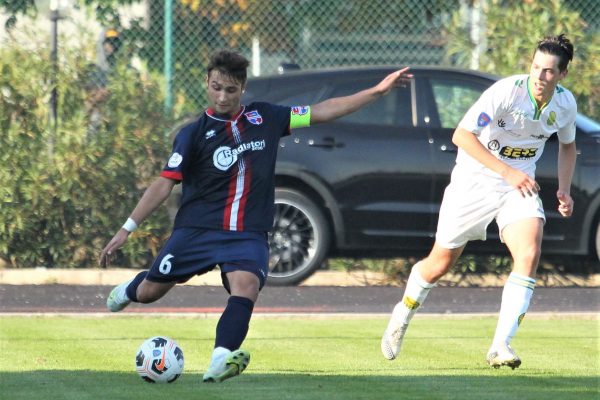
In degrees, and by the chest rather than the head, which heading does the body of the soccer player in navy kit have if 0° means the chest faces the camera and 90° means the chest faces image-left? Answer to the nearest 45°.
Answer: approximately 0°

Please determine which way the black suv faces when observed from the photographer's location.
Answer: facing to the right of the viewer

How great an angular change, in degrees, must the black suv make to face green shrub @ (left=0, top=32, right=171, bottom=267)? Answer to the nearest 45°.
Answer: approximately 180°

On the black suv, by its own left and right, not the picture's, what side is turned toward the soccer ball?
right

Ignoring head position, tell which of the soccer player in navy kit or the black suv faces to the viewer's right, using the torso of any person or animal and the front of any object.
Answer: the black suv
